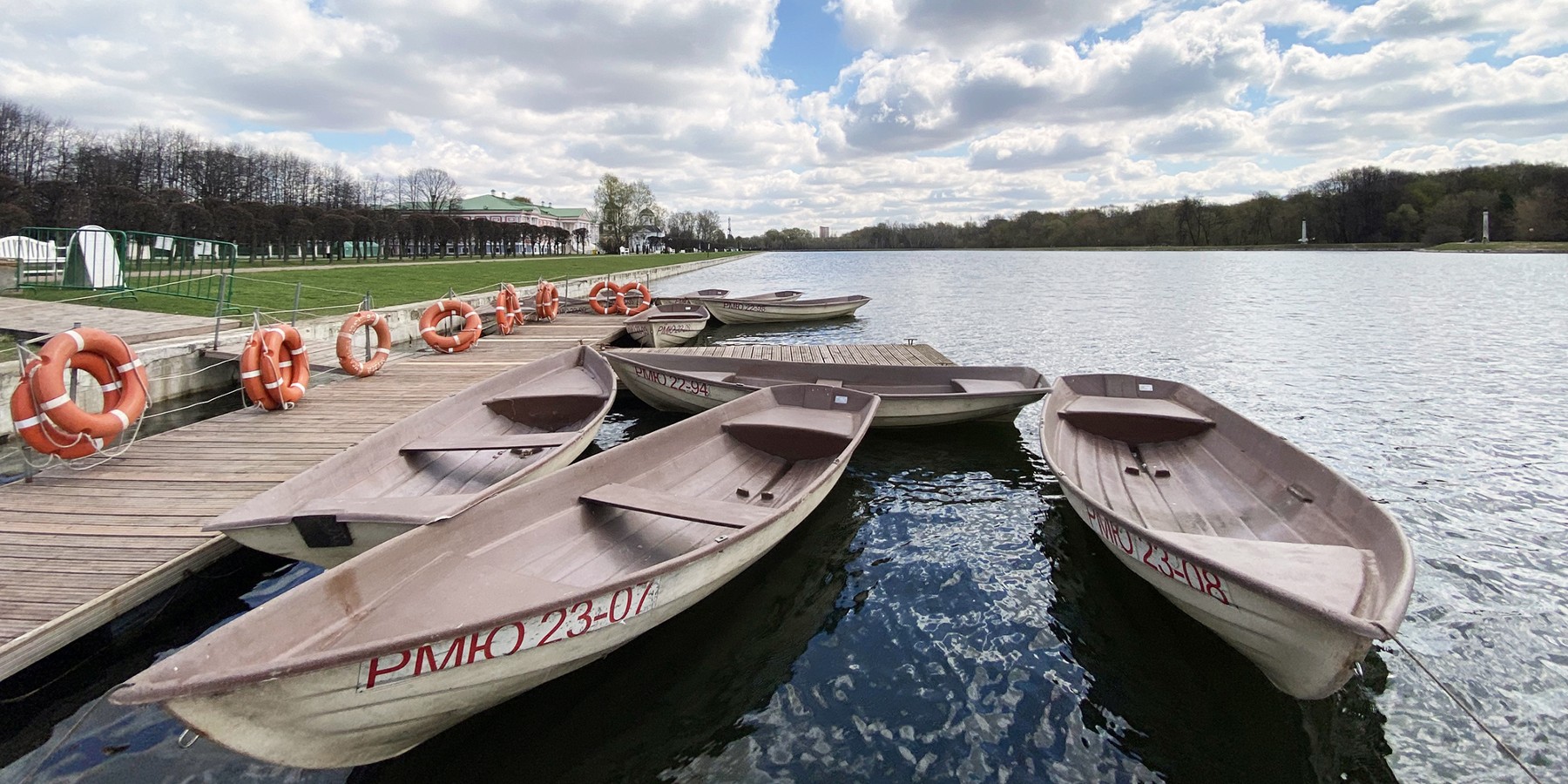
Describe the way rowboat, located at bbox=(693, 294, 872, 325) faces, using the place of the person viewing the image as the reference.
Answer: facing to the left of the viewer

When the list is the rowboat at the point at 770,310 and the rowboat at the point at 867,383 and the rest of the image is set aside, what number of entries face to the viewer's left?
2

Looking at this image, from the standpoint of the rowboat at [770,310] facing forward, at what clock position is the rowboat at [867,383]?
the rowboat at [867,383] is roughly at 9 o'clock from the rowboat at [770,310].

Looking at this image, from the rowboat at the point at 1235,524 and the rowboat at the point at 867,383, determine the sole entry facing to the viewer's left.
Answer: the rowboat at the point at 867,383

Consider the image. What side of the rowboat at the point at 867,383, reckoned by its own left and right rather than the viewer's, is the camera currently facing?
left
